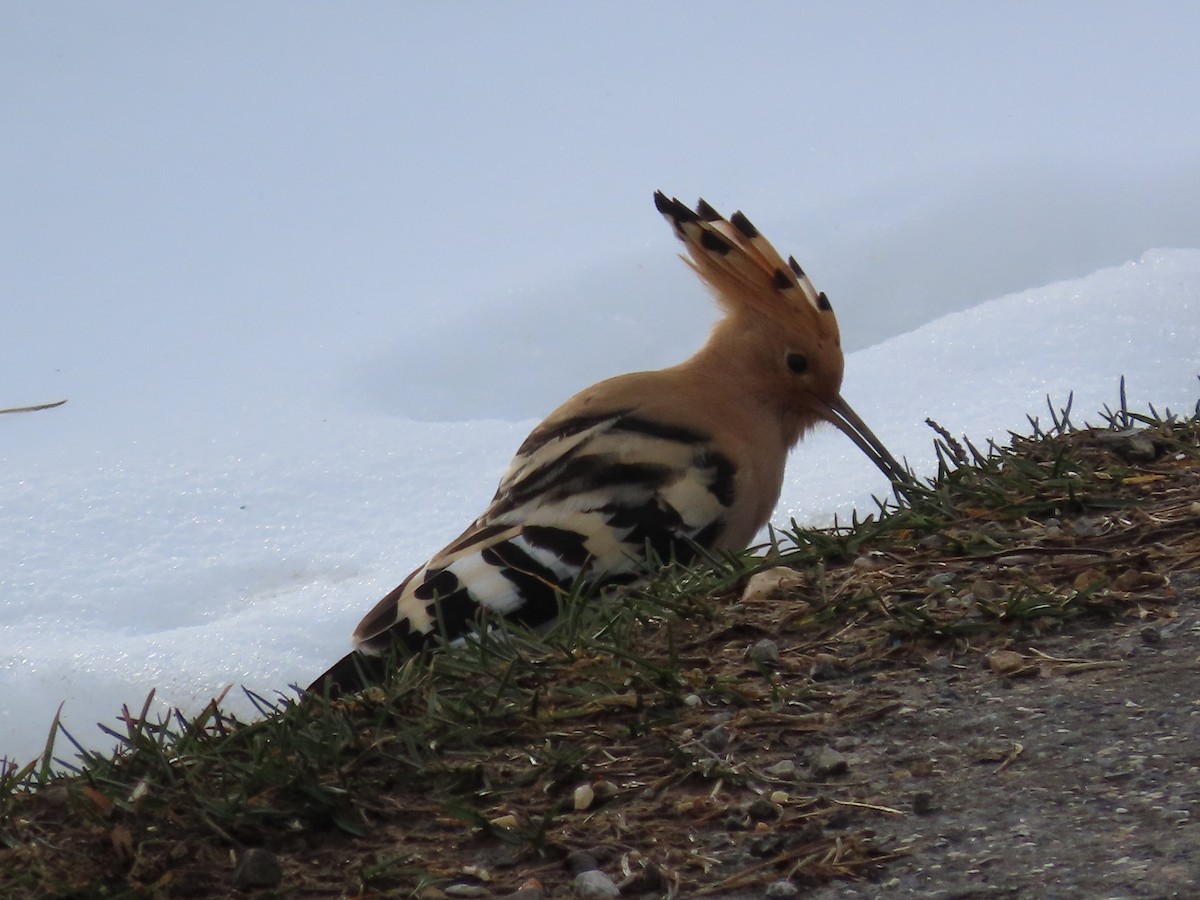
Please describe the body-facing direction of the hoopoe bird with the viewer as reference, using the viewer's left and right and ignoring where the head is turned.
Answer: facing to the right of the viewer

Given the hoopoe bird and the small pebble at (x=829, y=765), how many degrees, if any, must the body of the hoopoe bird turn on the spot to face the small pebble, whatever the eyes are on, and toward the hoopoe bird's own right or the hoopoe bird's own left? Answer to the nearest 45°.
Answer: approximately 90° to the hoopoe bird's own right

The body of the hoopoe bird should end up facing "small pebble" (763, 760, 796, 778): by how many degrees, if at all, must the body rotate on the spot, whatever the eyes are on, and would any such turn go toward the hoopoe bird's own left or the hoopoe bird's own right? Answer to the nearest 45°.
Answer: approximately 90° to the hoopoe bird's own right

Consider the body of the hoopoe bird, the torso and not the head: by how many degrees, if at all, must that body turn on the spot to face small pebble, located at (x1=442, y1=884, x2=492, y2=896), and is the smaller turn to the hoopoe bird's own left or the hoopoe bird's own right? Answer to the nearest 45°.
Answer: approximately 90° to the hoopoe bird's own right

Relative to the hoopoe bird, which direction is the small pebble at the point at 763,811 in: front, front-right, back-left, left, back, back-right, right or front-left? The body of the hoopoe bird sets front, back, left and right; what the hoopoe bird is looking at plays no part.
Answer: right

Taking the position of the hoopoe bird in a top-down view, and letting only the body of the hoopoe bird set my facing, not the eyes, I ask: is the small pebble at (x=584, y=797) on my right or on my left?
on my right

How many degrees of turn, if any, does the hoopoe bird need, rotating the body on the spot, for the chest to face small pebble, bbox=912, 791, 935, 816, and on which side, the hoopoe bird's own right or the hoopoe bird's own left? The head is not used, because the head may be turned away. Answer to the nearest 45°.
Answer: approximately 90° to the hoopoe bird's own right

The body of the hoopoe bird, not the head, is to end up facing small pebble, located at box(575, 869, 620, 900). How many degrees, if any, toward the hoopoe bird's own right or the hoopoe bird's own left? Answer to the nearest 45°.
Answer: approximately 90° to the hoopoe bird's own right

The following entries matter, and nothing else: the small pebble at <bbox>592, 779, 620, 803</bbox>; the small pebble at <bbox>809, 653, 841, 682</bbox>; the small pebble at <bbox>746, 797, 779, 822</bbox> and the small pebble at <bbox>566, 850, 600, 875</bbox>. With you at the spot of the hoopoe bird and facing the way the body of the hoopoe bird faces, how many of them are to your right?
4

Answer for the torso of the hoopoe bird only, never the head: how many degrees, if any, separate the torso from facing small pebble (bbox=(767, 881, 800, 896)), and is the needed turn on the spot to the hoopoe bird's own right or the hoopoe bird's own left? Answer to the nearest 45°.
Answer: approximately 90° to the hoopoe bird's own right

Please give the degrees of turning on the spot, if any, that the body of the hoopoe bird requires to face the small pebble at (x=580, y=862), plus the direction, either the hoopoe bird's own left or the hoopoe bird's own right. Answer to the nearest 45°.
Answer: approximately 90° to the hoopoe bird's own right
